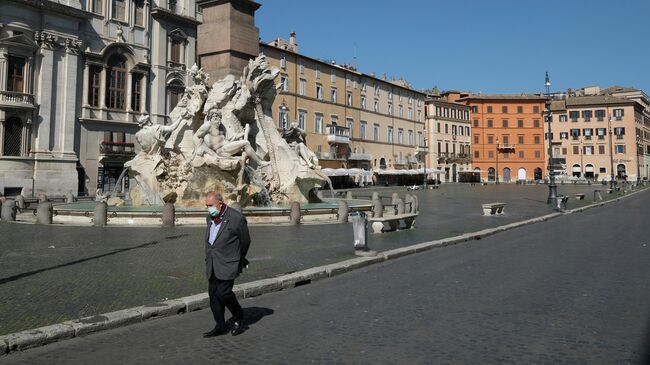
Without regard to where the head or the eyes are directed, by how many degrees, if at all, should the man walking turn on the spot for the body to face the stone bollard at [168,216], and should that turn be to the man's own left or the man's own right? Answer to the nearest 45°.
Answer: approximately 135° to the man's own right

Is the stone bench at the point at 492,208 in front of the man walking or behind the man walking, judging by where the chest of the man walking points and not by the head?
behind

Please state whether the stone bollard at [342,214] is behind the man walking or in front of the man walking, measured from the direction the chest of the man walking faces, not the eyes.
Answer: behind

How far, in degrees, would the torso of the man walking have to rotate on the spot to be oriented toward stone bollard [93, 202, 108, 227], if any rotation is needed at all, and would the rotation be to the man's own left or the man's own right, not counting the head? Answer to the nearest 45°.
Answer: approximately 135° to the man's own right

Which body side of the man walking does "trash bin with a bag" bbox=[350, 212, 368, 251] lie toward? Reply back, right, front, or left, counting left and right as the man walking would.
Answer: back

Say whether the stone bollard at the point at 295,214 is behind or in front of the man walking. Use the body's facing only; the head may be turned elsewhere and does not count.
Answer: behind

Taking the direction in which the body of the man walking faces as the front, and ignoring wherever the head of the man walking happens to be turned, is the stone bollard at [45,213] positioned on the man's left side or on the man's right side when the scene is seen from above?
on the man's right side

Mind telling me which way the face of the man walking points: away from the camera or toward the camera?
toward the camera

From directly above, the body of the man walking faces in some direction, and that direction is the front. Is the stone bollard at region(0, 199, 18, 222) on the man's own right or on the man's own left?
on the man's own right
